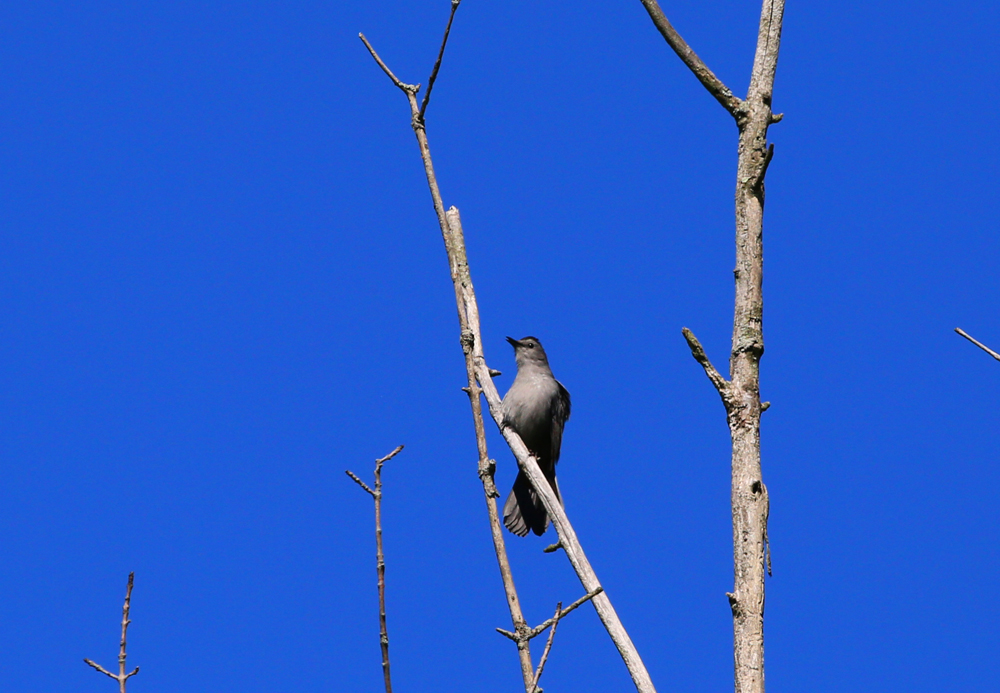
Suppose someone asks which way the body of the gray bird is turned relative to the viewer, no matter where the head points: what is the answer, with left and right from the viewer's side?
facing the viewer and to the left of the viewer

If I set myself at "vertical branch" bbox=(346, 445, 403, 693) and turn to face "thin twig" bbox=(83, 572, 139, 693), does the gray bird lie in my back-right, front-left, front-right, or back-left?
back-right
